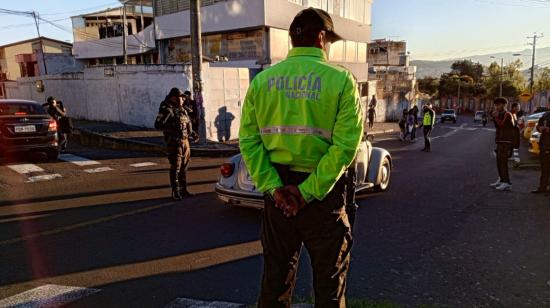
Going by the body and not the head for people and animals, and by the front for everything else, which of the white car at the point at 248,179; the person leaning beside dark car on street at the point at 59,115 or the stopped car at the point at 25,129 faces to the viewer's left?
the person leaning beside dark car on street

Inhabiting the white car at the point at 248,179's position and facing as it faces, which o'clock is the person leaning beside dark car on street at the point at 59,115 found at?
The person leaning beside dark car on street is roughly at 9 o'clock from the white car.

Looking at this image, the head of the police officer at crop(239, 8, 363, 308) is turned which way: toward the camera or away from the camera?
away from the camera

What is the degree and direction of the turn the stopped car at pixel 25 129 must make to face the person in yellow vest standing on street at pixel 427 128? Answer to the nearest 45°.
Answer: approximately 90° to its right

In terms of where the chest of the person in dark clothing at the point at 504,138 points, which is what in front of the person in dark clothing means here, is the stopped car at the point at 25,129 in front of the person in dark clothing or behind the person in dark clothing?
in front

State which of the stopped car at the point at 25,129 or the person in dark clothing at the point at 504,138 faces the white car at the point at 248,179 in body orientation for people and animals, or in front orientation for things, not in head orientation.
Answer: the person in dark clothing

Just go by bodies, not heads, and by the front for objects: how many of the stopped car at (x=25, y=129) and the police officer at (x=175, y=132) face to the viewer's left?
0

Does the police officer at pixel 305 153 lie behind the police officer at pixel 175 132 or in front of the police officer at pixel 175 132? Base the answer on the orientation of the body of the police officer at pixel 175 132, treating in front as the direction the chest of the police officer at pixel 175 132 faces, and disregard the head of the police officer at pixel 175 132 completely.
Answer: in front

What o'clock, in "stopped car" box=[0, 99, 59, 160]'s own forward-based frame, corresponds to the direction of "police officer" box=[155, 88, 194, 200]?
The police officer is roughly at 5 o'clock from the stopped car.

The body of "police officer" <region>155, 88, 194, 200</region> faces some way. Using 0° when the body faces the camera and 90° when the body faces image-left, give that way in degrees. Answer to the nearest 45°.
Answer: approximately 315°

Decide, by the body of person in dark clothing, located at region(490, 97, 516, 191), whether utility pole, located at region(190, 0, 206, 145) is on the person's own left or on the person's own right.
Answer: on the person's own right
